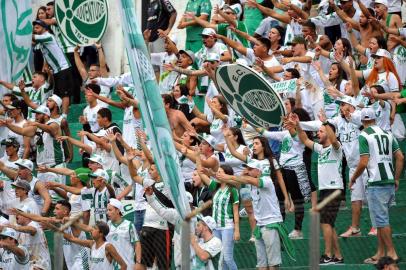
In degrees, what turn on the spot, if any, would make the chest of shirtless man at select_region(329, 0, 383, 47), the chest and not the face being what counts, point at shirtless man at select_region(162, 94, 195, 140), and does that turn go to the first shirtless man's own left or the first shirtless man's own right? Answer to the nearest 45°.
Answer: approximately 45° to the first shirtless man's own right

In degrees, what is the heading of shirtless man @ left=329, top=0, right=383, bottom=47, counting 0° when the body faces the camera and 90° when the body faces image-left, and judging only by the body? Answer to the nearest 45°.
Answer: approximately 45°

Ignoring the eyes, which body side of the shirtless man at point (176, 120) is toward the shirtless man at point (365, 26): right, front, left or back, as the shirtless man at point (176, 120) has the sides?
back
